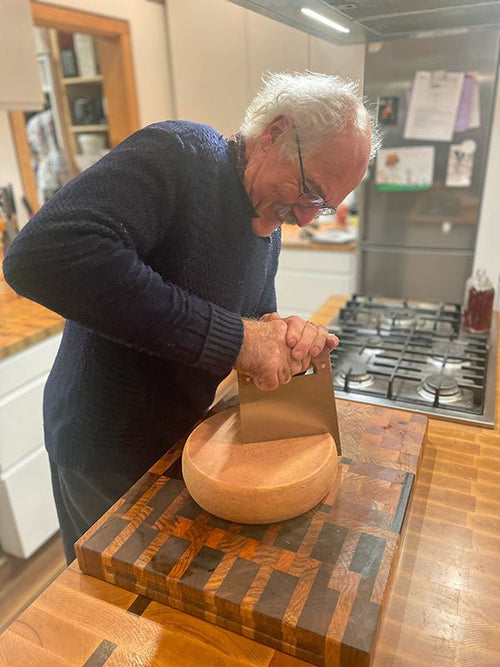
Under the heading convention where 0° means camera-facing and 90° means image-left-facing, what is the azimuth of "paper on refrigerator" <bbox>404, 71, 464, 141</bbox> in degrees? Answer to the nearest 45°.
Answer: approximately 0°

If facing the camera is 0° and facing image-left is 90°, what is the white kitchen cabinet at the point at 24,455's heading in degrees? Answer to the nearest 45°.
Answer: approximately 315°

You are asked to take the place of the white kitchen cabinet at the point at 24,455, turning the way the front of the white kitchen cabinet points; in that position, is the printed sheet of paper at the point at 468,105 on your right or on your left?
on your left

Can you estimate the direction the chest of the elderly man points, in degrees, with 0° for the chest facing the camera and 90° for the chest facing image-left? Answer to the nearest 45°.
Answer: approximately 270°

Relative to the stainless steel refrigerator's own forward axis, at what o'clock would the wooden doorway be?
The wooden doorway is roughly at 3 o'clock from the stainless steel refrigerator.

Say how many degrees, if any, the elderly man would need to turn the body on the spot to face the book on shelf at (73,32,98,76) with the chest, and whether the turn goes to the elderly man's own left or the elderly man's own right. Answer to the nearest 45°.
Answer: approximately 90° to the elderly man's own left

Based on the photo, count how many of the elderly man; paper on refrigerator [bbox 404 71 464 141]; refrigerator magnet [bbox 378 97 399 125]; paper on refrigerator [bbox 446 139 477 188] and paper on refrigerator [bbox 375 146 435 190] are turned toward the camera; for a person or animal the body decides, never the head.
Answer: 4
